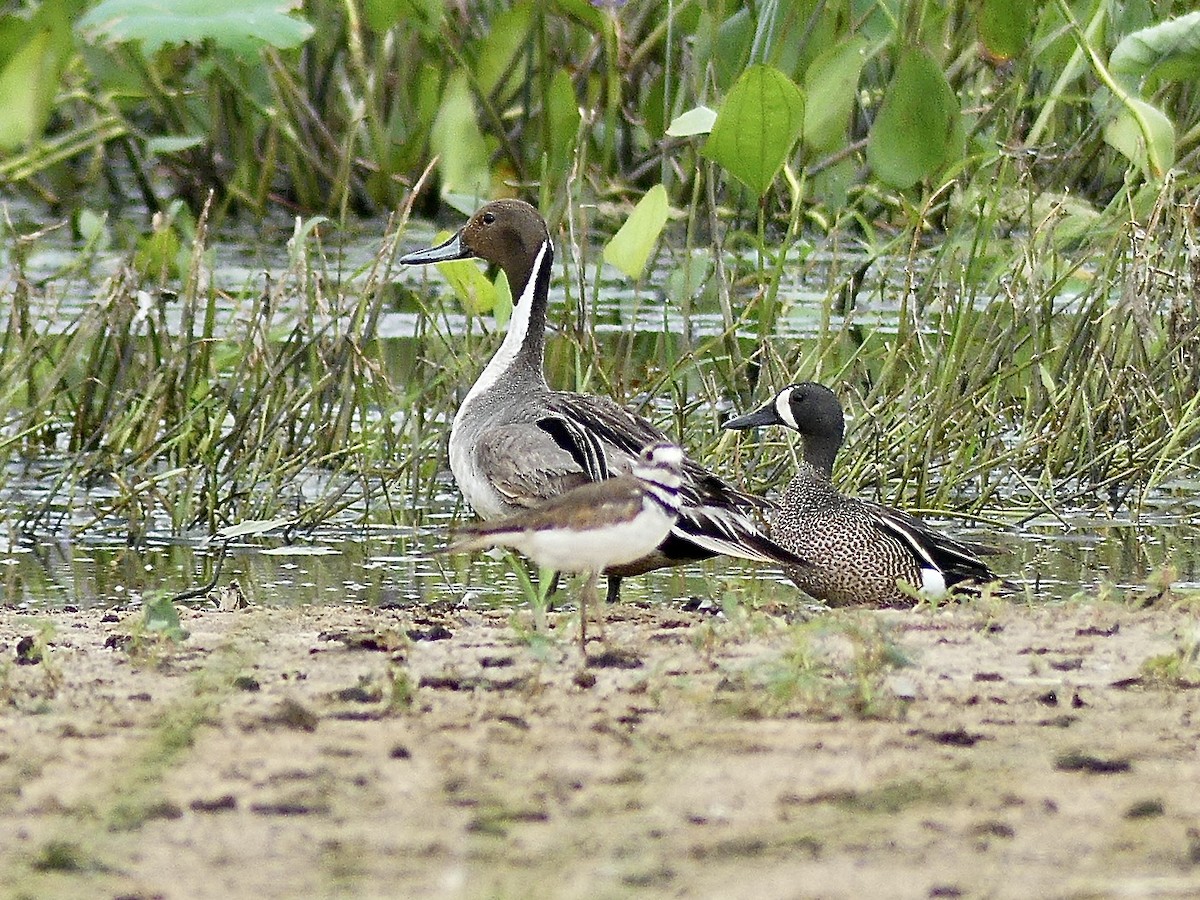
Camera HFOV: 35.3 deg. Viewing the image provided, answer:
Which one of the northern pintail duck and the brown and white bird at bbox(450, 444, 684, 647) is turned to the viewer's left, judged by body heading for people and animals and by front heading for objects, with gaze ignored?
the northern pintail duck

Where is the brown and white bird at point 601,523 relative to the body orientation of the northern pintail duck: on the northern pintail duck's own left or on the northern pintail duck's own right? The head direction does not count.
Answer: on the northern pintail duck's own left

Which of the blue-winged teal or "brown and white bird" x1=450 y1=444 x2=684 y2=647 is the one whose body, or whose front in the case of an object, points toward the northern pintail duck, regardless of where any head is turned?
the blue-winged teal

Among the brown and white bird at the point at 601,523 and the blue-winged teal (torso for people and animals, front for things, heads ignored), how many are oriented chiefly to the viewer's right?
1

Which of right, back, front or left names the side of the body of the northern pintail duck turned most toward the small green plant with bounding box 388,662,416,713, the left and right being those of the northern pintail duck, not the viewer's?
left

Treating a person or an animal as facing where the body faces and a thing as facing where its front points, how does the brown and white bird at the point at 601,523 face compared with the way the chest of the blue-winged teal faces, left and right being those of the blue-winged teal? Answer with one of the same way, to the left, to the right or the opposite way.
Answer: the opposite way

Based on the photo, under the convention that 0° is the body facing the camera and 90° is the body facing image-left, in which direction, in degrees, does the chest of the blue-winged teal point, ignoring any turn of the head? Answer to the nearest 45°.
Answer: approximately 90°

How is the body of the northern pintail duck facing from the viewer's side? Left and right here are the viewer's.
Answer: facing to the left of the viewer

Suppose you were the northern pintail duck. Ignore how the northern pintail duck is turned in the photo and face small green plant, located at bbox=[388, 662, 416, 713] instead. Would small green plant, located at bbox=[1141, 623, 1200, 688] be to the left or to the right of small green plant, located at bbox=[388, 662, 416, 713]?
left

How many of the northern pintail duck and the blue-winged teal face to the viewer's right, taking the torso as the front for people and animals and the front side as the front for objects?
0

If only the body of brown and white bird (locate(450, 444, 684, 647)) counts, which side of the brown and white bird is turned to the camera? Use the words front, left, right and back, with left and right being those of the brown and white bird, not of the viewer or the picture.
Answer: right

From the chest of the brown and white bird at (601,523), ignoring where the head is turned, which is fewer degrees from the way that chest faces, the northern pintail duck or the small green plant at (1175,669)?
the small green plant

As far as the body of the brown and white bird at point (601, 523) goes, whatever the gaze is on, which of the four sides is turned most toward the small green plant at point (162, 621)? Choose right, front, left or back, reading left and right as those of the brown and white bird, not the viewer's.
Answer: back
